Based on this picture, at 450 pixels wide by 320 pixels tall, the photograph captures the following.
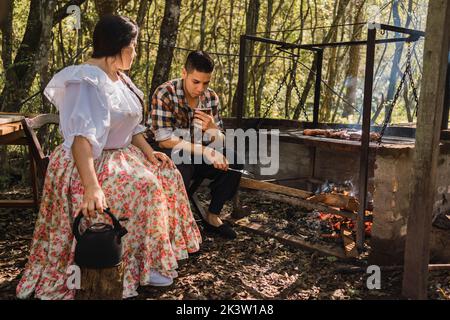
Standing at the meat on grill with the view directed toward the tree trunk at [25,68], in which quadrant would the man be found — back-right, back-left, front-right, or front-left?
front-left

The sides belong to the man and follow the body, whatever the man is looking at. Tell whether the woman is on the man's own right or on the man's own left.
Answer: on the man's own right

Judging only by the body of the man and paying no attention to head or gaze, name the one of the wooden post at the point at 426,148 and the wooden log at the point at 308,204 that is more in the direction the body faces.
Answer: the wooden post

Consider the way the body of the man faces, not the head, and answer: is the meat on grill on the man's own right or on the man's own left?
on the man's own left

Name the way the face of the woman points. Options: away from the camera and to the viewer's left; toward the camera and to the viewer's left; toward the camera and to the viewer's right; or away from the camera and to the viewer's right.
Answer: away from the camera and to the viewer's right

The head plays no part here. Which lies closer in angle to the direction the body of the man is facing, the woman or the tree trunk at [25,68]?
the woman

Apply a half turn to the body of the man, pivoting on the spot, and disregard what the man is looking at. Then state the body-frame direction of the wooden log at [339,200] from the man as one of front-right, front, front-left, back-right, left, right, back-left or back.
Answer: back-right

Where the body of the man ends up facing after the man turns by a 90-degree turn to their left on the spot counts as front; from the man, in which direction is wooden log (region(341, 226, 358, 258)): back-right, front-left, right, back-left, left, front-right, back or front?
front-right

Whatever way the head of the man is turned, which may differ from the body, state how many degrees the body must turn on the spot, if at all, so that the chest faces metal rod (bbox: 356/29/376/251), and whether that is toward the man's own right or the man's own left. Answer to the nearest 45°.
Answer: approximately 45° to the man's own left

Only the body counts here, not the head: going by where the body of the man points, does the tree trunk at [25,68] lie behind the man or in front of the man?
behind

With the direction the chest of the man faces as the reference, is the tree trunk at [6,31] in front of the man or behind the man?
behind
